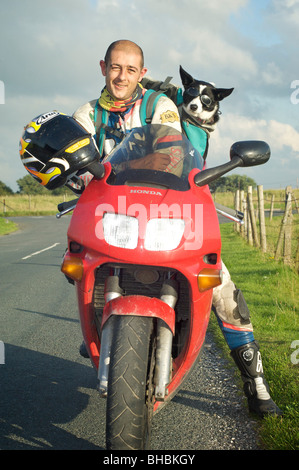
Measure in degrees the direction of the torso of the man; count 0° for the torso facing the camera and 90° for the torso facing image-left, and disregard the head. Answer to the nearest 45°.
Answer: approximately 0°
